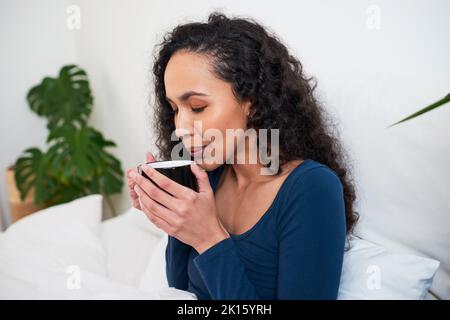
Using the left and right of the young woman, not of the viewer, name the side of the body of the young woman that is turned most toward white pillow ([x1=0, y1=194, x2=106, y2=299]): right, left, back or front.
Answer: right

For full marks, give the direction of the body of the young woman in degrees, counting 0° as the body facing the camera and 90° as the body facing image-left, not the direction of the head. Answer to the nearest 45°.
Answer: approximately 45°

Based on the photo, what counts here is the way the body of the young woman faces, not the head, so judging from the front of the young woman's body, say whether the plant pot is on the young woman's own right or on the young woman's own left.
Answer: on the young woman's own right
